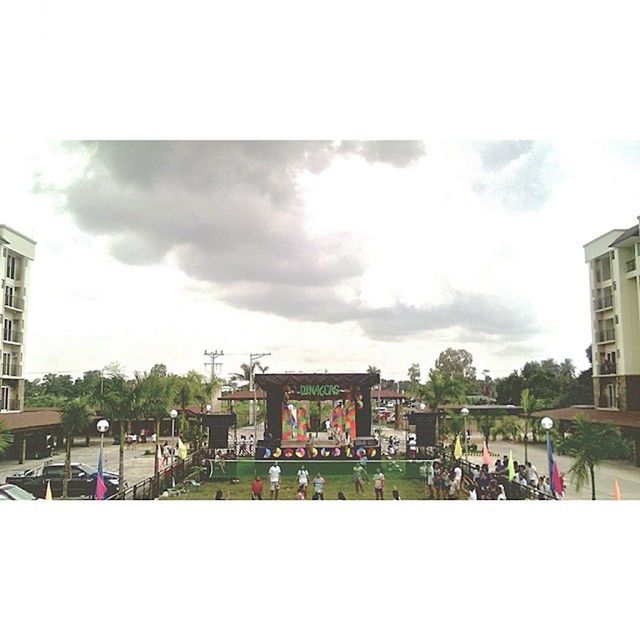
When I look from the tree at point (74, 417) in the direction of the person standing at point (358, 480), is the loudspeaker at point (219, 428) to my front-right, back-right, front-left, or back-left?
front-left

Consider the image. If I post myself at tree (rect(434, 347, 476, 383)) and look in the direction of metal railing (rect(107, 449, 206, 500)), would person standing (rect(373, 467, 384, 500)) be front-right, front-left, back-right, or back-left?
front-left

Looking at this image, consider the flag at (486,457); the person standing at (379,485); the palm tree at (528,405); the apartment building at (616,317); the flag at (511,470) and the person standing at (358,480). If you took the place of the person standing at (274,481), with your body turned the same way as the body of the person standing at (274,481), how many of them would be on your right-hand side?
6

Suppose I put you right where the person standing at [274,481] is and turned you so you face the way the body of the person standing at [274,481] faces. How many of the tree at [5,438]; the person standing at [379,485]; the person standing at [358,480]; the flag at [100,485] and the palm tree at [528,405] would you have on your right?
3

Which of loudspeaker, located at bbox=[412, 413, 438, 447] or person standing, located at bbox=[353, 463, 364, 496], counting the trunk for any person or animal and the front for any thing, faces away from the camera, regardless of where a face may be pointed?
the person standing

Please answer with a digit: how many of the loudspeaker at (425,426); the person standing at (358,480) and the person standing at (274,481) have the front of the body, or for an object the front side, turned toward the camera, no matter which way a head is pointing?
1

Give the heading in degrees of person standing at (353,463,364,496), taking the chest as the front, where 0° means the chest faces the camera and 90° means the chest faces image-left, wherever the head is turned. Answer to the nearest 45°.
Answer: approximately 180°

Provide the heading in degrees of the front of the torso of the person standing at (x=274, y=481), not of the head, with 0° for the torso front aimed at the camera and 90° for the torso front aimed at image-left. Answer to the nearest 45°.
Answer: approximately 180°

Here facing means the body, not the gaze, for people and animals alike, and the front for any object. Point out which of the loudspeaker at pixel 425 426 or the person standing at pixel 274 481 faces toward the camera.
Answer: the loudspeaker

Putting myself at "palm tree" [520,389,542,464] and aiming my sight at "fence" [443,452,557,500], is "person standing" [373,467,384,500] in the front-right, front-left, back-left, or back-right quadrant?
front-right

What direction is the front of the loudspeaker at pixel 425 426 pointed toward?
toward the camera

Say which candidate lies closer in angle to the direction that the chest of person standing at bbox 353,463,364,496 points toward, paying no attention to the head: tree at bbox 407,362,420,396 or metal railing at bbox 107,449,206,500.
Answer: the tree

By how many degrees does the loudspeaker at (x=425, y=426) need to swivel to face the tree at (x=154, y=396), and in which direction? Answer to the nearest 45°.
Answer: approximately 45° to its right

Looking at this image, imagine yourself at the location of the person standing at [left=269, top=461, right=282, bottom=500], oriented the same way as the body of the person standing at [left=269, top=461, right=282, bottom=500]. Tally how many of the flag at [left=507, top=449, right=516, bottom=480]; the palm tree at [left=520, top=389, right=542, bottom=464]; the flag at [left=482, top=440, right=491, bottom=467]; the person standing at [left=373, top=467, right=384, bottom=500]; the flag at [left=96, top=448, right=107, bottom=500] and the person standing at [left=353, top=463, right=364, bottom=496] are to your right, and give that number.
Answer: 5

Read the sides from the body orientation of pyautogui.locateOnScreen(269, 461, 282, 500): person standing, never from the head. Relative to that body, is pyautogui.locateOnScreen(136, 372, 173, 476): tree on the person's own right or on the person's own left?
on the person's own left
